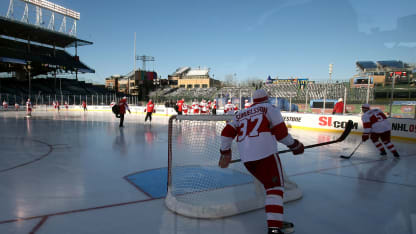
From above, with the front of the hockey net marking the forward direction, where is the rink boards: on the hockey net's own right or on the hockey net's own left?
on the hockey net's own right

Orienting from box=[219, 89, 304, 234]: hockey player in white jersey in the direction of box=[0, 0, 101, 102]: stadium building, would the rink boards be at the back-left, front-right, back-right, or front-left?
front-right

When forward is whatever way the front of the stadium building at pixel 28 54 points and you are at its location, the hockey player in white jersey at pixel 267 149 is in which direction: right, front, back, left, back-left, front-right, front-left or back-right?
front-right

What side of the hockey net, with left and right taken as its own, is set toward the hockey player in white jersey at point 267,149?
back

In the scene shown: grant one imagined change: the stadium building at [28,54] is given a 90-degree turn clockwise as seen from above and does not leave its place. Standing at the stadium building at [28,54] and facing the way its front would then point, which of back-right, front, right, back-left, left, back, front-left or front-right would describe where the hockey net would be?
front-left

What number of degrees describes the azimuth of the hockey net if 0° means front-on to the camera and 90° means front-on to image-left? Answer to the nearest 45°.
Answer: approximately 135°
